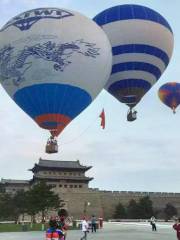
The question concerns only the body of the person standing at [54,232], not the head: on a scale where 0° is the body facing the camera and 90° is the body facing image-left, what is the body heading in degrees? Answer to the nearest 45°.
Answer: approximately 180°

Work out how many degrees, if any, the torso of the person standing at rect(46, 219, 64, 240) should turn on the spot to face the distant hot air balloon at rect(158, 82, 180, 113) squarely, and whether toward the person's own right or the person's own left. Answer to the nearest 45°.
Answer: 0° — they already face it

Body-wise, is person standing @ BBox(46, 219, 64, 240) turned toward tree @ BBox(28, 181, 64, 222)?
yes
